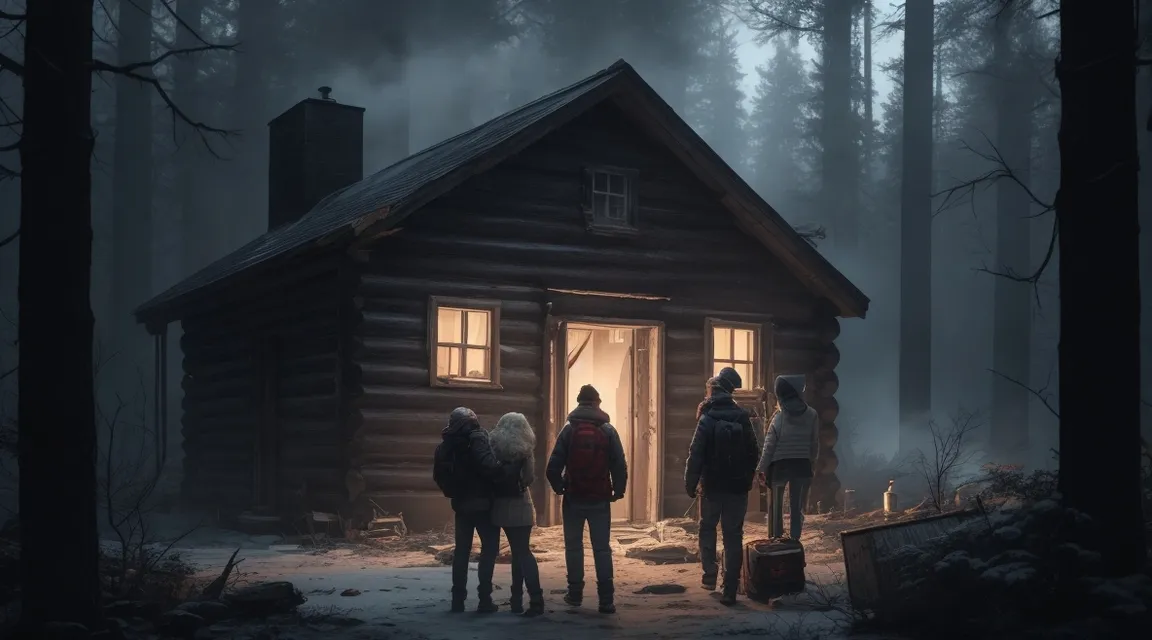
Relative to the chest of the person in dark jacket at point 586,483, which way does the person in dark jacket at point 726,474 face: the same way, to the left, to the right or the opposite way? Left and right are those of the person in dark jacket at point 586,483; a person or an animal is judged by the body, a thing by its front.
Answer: the same way

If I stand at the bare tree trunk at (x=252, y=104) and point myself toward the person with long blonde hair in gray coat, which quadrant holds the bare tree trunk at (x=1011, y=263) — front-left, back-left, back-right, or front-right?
front-left

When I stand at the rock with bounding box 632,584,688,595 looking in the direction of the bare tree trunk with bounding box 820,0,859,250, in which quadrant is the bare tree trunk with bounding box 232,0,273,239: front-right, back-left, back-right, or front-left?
front-left

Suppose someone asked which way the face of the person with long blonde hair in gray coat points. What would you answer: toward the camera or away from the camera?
away from the camera

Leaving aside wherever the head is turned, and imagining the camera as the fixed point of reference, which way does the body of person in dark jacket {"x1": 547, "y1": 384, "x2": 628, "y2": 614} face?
away from the camera

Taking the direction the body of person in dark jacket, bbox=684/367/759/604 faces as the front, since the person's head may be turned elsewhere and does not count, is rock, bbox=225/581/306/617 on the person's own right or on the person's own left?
on the person's own left

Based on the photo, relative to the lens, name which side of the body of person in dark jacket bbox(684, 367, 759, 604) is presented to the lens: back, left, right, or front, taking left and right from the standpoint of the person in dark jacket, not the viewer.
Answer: back

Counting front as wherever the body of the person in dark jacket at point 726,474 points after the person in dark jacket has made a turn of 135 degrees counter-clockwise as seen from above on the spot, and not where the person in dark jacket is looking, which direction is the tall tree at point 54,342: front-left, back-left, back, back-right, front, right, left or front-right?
front

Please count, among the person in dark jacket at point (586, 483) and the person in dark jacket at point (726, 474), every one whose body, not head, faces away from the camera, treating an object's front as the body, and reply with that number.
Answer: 2

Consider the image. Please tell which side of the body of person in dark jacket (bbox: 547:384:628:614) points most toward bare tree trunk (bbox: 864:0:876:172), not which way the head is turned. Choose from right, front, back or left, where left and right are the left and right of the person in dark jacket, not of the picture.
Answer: front

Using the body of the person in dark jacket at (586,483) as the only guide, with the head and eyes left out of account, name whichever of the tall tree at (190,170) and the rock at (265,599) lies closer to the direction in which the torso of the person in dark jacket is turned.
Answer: the tall tree

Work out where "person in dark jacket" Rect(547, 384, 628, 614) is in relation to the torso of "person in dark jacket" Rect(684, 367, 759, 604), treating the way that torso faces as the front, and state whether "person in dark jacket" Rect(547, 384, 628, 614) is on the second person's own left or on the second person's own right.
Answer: on the second person's own left
